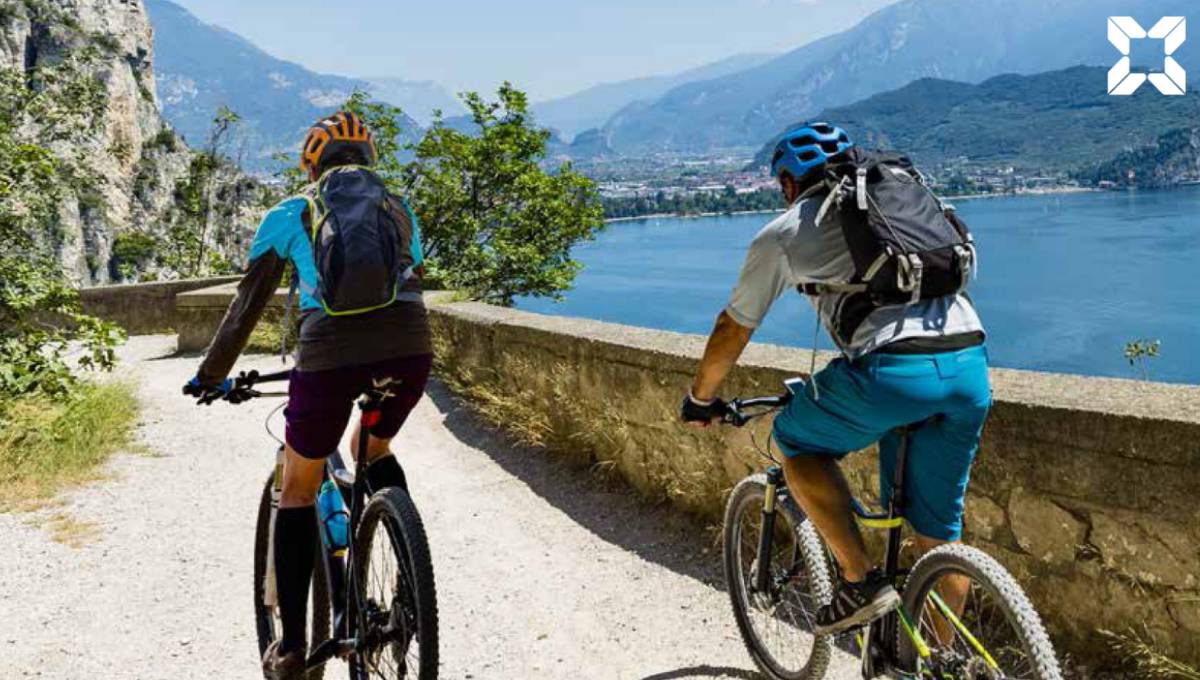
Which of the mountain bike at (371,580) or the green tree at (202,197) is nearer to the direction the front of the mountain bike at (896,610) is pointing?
the green tree

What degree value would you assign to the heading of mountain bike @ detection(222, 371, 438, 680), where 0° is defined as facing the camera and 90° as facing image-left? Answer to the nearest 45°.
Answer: approximately 135°

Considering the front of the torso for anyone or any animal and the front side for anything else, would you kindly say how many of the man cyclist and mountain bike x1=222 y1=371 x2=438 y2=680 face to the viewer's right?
0

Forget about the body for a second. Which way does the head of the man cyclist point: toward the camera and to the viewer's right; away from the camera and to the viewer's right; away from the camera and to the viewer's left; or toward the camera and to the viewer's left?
away from the camera and to the viewer's left

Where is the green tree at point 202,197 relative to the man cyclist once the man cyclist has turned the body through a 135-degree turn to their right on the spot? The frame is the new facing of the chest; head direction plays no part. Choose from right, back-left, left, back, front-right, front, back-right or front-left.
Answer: back-left

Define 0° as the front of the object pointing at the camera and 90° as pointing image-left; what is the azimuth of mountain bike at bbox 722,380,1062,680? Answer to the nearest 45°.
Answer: approximately 135°

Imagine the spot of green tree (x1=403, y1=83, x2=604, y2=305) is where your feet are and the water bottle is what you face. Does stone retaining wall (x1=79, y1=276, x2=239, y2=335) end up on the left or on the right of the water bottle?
right

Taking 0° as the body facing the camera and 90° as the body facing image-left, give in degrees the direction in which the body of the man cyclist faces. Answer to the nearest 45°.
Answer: approximately 135°

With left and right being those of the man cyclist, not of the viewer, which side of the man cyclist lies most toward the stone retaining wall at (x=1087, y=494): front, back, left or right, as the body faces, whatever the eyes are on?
right

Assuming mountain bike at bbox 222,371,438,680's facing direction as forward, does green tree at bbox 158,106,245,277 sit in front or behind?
in front

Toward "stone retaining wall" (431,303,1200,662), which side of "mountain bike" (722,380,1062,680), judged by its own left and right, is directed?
right

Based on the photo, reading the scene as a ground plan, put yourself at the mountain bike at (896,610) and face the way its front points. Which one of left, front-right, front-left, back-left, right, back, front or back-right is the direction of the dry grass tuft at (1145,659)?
right

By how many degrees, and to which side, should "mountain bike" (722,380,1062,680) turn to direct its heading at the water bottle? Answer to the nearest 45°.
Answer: approximately 45° to its left
